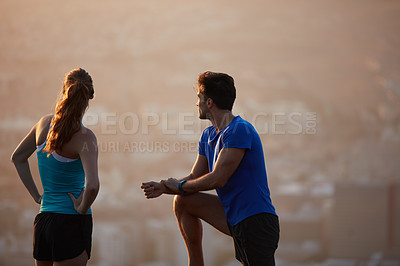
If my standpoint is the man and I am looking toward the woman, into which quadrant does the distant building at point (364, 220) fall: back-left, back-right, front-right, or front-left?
back-right

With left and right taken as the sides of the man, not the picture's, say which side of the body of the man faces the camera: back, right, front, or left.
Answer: left

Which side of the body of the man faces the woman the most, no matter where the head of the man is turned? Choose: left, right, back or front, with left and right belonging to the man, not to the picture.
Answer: front

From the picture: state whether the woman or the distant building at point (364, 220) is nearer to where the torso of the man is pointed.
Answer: the woman

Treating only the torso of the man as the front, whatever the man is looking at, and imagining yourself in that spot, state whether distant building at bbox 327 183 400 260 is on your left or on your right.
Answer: on your right
